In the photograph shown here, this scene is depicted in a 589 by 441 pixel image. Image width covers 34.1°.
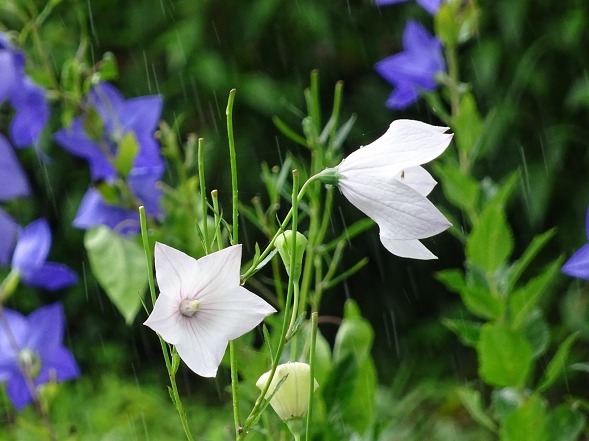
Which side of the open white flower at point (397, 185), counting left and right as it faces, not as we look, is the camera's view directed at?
right

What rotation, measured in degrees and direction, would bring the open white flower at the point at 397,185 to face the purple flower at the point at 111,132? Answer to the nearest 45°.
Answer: approximately 135° to its left
